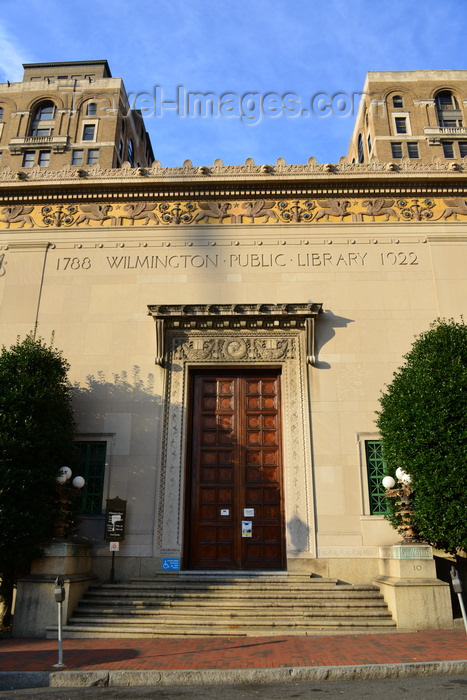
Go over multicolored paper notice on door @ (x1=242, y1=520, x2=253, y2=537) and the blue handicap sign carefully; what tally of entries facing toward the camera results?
2

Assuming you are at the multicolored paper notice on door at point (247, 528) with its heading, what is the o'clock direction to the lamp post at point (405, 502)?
The lamp post is roughly at 10 o'clock from the multicolored paper notice on door.

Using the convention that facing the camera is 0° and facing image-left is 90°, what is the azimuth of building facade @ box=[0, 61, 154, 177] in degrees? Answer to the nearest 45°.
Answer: approximately 0°

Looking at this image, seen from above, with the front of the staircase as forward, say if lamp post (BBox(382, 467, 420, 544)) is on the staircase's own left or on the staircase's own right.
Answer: on the staircase's own left
